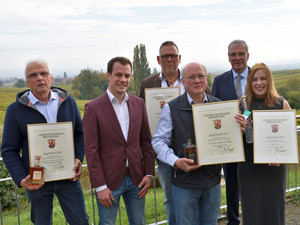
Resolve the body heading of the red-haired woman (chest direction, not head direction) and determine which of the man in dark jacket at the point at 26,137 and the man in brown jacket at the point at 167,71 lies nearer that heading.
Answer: the man in dark jacket

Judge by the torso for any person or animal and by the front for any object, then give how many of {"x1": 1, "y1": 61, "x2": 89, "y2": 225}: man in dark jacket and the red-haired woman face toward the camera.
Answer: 2

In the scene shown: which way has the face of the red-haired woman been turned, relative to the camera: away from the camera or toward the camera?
toward the camera

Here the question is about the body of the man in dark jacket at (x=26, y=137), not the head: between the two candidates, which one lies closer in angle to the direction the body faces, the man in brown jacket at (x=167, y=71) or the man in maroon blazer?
the man in maroon blazer

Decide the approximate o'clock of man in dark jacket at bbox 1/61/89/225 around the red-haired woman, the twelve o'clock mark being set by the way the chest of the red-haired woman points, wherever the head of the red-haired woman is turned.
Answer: The man in dark jacket is roughly at 2 o'clock from the red-haired woman.

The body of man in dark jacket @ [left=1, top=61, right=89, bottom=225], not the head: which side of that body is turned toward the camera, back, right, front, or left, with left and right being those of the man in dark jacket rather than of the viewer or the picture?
front

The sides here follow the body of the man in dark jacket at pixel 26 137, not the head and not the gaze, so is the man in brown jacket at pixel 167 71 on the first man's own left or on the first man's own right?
on the first man's own left

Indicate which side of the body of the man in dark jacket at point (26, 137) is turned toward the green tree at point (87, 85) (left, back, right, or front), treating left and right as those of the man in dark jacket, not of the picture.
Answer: back

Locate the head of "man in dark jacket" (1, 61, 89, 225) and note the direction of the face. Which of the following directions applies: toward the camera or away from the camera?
toward the camera

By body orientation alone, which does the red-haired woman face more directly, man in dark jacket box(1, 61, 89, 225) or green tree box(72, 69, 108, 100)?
the man in dark jacket

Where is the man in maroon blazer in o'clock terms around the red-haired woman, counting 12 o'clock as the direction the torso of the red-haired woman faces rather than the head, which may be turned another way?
The man in maroon blazer is roughly at 2 o'clock from the red-haired woman.

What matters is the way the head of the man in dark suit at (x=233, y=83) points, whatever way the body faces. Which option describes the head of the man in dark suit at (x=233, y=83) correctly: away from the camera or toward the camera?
toward the camera
